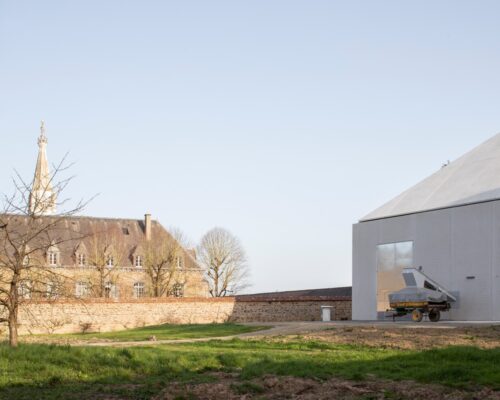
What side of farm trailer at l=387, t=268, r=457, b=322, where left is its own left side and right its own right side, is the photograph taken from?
left

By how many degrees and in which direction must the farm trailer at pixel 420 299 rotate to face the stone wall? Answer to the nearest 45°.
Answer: approximately 45° to its right
